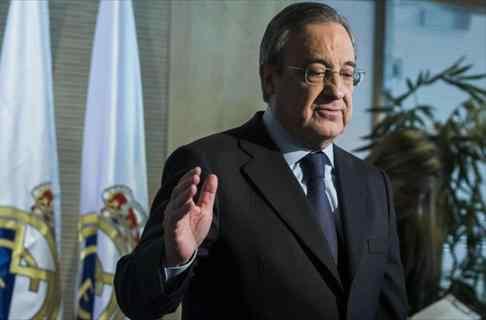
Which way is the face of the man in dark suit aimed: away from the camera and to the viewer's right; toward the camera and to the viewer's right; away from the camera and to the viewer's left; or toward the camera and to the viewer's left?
toward the camera and to the viewer's right

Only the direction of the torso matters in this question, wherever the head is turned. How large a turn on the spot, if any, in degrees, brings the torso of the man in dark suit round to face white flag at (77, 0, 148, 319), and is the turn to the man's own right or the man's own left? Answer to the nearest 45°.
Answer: approximately 180°

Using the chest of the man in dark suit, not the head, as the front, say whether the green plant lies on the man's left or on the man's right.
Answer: on the man's left

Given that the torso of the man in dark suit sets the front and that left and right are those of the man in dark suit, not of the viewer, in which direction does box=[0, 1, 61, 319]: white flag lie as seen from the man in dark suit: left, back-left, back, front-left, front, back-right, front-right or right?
back

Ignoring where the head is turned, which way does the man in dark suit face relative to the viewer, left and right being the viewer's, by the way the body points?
facing the viewer and to the right of the viewer
